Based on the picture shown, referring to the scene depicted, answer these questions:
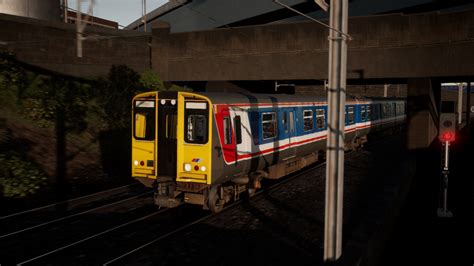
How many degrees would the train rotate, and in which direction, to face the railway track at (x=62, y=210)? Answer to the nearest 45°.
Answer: approximately 45° to its right

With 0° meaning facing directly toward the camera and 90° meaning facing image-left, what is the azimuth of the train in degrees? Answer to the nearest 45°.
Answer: approximately 45°
